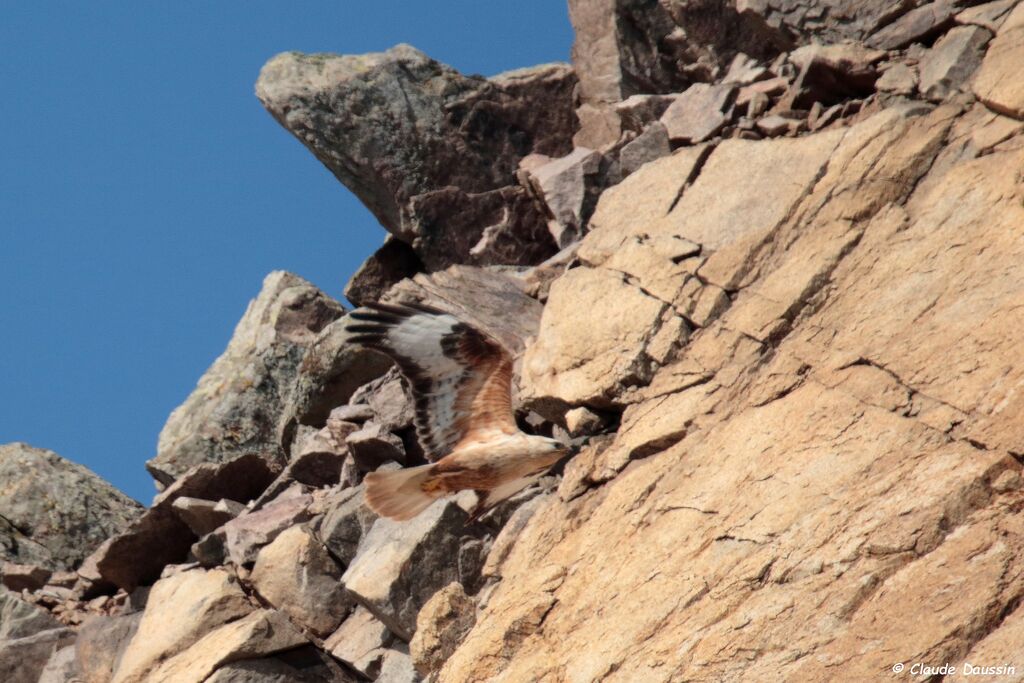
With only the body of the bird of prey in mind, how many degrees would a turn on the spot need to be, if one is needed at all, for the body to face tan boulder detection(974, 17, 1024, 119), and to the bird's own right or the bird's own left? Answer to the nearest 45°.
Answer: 0° — it already faces it

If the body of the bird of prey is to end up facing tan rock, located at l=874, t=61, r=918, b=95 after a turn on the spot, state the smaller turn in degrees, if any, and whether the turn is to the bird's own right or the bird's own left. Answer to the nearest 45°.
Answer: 0° — it already faces it

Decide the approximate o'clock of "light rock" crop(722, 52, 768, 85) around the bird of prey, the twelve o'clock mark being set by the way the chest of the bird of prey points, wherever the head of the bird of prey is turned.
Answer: The light rock is roughly at 11 o'clock from the bird of prey.

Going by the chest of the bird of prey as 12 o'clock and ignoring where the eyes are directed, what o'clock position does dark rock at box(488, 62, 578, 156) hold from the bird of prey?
The dark rock is roughly at 10 o'clock from the bird of prey.

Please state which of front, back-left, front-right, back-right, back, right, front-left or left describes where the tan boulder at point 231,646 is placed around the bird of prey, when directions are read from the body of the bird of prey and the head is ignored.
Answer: back

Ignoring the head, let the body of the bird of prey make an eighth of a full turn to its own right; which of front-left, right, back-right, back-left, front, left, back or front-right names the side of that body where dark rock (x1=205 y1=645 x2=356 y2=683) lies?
back-right

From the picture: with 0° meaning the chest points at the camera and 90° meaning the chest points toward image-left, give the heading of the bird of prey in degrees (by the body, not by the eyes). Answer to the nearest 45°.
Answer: approximately 270°

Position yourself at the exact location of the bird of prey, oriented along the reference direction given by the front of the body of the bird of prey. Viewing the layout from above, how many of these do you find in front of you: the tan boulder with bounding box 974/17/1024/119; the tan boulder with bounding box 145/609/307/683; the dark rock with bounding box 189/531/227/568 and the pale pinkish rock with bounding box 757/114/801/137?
2

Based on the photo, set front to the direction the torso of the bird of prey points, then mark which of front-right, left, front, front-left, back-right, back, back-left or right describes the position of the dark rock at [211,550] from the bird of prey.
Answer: back-left

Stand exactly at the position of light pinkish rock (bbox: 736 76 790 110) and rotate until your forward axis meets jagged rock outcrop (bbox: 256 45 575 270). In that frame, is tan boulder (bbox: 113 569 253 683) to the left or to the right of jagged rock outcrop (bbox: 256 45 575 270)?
left

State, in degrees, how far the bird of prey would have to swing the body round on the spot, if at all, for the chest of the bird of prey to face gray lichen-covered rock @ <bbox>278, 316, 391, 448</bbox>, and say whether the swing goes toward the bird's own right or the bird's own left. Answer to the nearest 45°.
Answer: approximately 90° to the bird's own left

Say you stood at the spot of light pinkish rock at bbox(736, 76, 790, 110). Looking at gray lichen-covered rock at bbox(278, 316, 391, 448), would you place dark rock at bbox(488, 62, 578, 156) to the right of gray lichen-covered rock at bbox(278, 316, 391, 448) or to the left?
right
